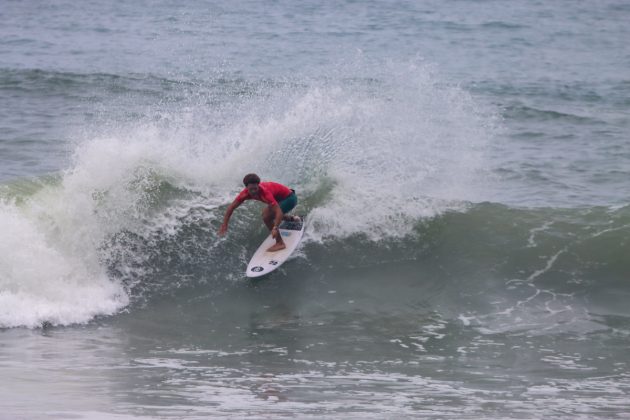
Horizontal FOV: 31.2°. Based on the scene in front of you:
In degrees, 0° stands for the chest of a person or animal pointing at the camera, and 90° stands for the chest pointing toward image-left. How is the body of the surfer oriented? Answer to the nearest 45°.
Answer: approximately 45°
